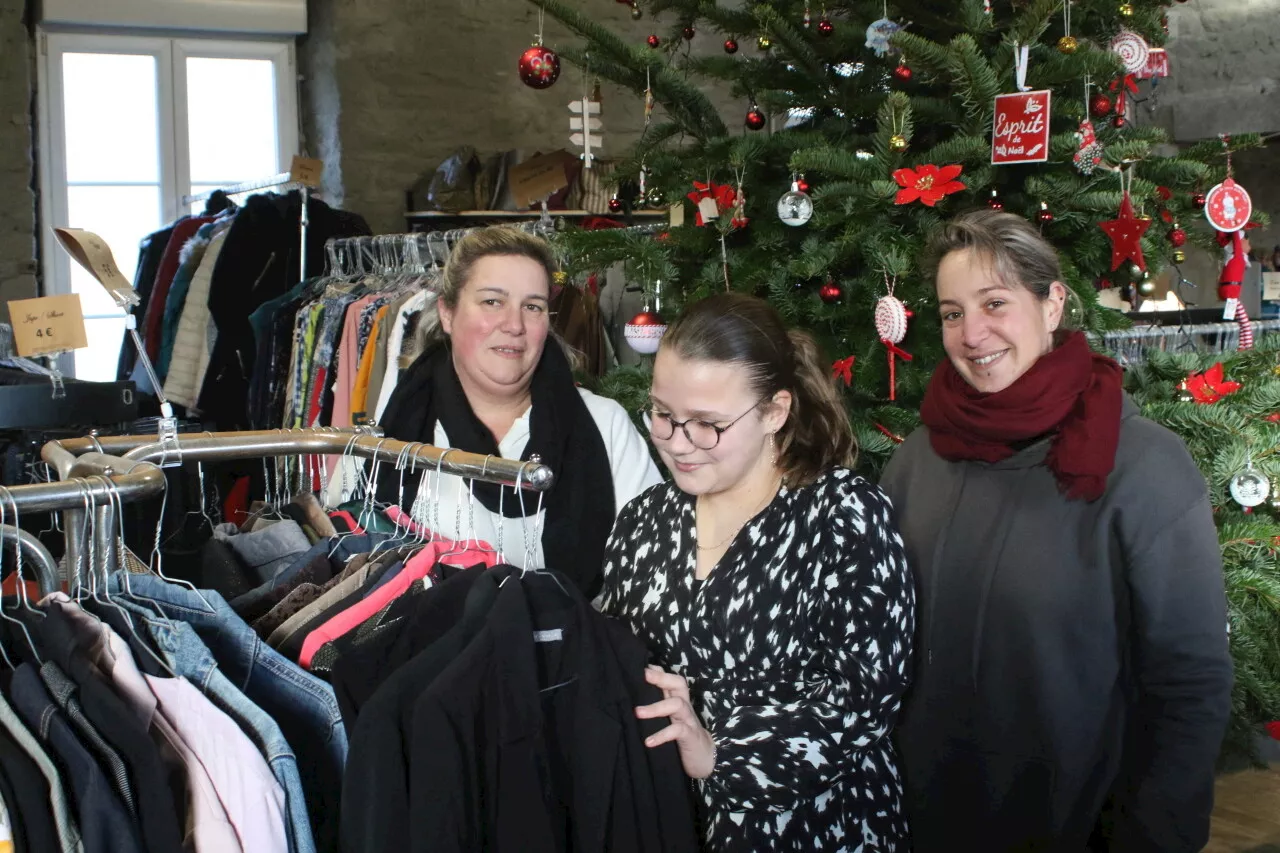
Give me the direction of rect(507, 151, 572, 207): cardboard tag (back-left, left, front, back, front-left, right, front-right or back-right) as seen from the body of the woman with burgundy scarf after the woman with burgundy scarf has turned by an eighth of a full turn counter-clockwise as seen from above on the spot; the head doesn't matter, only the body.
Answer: back-right

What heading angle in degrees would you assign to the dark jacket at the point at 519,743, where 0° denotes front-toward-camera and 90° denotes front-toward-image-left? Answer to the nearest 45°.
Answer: approximately 0°

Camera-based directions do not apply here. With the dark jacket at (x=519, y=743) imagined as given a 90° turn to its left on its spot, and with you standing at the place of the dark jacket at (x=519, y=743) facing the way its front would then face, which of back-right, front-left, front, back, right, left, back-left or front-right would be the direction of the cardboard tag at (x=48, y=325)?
back-left

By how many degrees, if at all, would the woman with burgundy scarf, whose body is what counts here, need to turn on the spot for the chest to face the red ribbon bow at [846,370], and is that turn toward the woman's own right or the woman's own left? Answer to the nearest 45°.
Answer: approximately 90° to the woman's own right

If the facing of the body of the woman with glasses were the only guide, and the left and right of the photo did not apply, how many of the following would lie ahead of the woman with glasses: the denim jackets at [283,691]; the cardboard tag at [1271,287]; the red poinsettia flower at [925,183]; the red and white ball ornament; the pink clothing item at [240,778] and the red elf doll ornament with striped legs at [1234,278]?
2

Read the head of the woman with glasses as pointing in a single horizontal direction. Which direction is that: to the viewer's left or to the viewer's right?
to the viewer's left

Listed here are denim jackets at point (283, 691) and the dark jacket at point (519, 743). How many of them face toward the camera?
1
